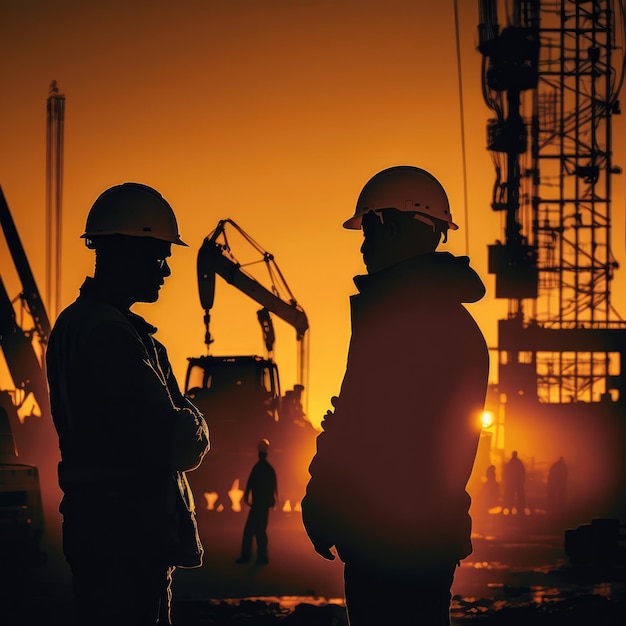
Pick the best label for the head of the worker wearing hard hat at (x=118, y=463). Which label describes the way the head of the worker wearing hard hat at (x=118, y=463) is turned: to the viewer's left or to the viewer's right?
to the viewer's right

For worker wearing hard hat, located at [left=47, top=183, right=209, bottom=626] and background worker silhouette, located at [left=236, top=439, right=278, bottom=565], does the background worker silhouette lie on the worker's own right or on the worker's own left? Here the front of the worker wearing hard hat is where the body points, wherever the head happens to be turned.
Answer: on the worker's own left

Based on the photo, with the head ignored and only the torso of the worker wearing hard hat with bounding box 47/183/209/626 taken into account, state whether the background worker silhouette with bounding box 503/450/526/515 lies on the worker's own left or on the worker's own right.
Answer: on the worker's own left

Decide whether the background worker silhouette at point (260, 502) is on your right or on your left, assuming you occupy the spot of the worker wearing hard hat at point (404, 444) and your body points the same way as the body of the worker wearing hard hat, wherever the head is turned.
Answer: on your right

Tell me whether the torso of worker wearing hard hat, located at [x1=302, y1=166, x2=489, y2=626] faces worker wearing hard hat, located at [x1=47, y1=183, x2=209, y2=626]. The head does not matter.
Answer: yes

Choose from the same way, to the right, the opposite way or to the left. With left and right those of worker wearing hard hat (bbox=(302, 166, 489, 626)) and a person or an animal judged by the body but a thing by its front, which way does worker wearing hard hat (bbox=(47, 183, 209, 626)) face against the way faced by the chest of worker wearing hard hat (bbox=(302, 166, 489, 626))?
the opposite way

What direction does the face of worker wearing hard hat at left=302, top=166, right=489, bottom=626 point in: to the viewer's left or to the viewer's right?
to the viewer's left

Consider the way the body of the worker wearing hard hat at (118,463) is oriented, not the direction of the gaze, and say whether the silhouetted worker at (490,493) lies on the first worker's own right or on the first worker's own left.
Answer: on the first worker's own left

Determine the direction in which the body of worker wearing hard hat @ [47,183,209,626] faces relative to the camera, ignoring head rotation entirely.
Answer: to the viewer's right

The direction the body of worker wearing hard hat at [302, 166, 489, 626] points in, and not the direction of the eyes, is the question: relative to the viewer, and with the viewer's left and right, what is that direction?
facing to the left of the viewer

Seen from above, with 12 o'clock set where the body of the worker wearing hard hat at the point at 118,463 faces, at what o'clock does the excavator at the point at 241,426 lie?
The excavator is roughly at 9 o'clock from the worker wearing hard hat.

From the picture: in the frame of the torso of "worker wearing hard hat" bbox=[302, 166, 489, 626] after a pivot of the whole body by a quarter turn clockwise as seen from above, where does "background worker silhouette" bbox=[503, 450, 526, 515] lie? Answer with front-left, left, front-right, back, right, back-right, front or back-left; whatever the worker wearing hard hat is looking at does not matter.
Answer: front
